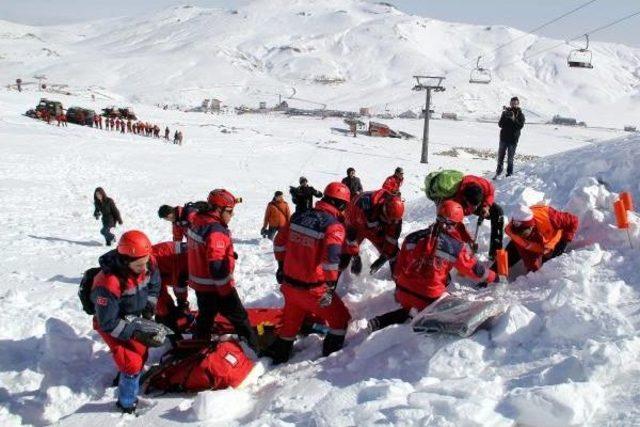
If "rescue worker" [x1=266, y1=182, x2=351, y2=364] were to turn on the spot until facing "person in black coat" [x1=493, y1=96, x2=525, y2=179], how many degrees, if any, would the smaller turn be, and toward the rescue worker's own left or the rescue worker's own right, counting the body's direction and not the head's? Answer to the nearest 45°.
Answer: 0° — they already face them

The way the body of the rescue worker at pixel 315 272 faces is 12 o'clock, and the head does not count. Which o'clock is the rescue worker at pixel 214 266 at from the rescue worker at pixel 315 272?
the rescue worker at pixel 214 266 is roughly at 8 o'clock from the rescue worker at pixel 315 272.

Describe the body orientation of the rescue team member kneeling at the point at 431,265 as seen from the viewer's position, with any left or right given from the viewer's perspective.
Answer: facing away from the viewer and to the right of the viewer

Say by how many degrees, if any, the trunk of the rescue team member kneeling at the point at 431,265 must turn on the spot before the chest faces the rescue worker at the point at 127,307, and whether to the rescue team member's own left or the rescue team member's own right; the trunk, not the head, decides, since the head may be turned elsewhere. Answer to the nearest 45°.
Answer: approximately 180°

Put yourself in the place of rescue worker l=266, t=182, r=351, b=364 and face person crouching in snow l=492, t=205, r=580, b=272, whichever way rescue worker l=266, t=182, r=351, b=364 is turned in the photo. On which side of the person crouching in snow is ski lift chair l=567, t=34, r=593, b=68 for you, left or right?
left

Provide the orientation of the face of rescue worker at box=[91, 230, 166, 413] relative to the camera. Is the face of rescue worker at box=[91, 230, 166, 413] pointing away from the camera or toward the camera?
toward the camera

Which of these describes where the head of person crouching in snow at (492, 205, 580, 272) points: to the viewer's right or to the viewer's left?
to the viewer's left

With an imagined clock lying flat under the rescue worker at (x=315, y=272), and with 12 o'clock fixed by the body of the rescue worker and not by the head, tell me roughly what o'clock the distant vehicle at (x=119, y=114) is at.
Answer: The distant vehicle is roughly at 10 o'clock from the rescue worker.

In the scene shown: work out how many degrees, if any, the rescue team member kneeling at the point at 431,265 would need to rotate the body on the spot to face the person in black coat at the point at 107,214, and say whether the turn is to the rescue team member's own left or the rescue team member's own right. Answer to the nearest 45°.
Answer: approximately 90° to the rescue team member's own left

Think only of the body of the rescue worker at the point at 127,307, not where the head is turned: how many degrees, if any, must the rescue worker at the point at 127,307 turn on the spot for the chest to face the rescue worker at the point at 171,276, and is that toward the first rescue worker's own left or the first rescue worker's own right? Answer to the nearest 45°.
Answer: approximately 135° to the first rescue worker's own left

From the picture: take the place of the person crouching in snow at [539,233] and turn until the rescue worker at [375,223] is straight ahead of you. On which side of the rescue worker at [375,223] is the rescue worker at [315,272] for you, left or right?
left

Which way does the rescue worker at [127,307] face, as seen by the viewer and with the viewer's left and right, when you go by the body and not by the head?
facing the viewer and to the right of the viewer

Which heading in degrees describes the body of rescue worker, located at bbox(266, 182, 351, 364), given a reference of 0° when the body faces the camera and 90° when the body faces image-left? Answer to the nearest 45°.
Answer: approximately 225°
